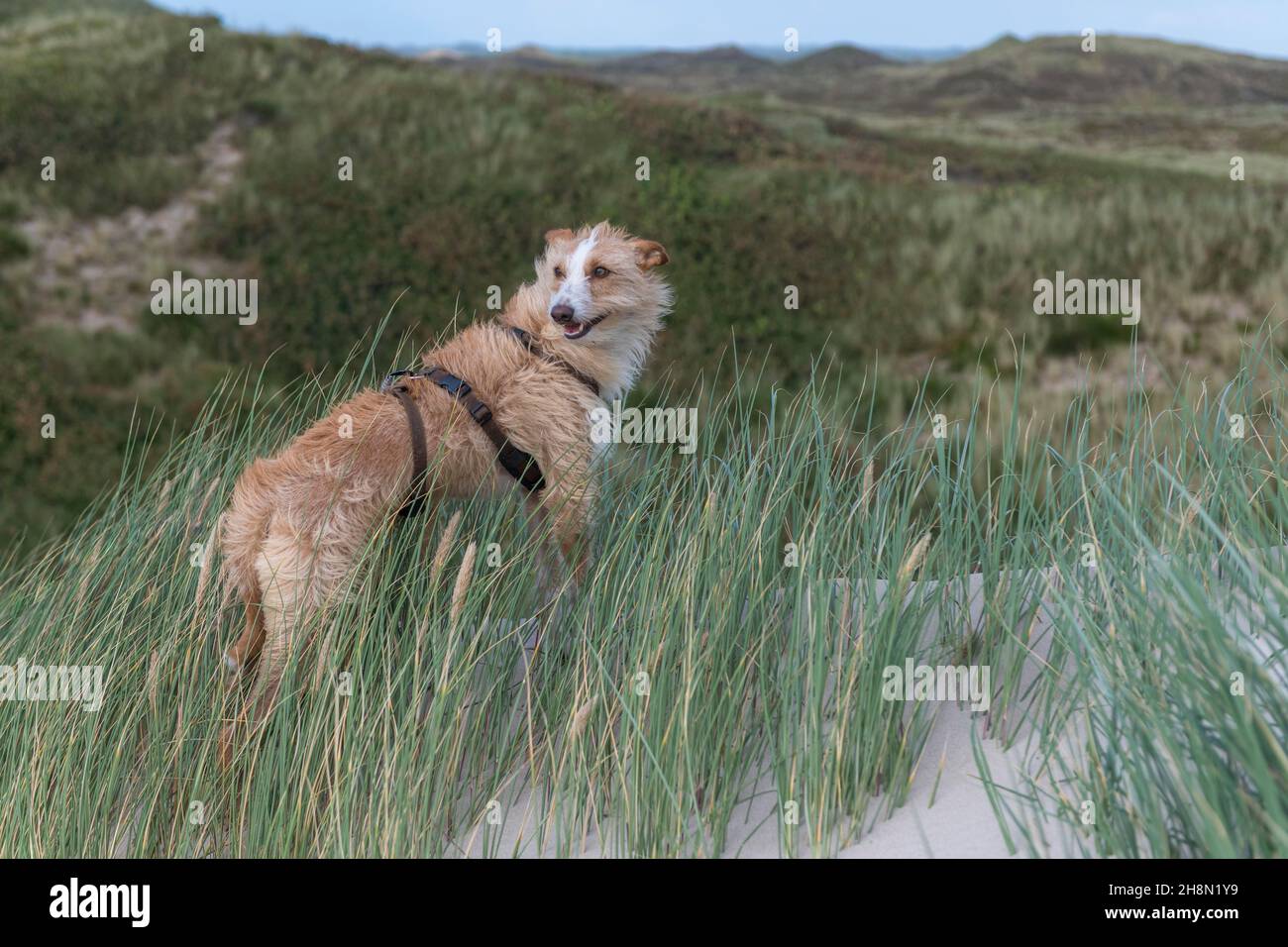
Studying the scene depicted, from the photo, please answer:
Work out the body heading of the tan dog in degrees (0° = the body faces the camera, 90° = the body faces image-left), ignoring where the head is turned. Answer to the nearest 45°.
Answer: approximately 225°
